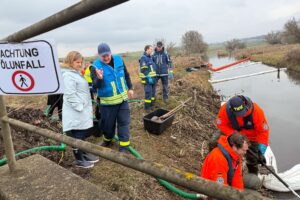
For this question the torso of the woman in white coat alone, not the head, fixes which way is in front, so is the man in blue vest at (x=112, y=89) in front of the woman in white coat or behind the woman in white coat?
in front

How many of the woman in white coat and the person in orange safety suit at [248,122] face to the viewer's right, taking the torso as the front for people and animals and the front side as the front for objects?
1

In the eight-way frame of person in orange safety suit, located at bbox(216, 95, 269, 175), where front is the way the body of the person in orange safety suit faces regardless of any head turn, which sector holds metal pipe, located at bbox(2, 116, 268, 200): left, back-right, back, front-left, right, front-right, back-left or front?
front

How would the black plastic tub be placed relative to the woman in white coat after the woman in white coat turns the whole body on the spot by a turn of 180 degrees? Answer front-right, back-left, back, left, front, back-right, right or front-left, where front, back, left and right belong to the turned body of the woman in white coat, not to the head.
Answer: back-right

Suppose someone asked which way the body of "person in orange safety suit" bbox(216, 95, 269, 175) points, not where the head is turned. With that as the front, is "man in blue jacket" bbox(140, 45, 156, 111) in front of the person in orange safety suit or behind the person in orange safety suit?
behind

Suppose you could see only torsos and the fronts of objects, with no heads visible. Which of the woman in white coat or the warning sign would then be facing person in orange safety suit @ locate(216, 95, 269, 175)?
the woman in white coat

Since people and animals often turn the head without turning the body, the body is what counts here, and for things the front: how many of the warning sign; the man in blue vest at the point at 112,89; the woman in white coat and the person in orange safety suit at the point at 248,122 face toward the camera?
3

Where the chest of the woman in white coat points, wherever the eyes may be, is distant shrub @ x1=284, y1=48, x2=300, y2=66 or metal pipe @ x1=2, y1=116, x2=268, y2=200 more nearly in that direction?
the distant shrub

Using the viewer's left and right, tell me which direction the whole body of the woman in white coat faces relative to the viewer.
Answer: facing to the right of the viewer

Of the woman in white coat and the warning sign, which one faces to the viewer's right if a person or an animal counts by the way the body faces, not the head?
the woman in white coat

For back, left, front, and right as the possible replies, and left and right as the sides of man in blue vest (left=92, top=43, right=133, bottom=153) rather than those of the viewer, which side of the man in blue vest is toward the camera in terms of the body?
front

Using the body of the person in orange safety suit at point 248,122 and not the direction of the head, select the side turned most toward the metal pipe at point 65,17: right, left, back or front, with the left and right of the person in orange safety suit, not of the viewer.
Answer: front
